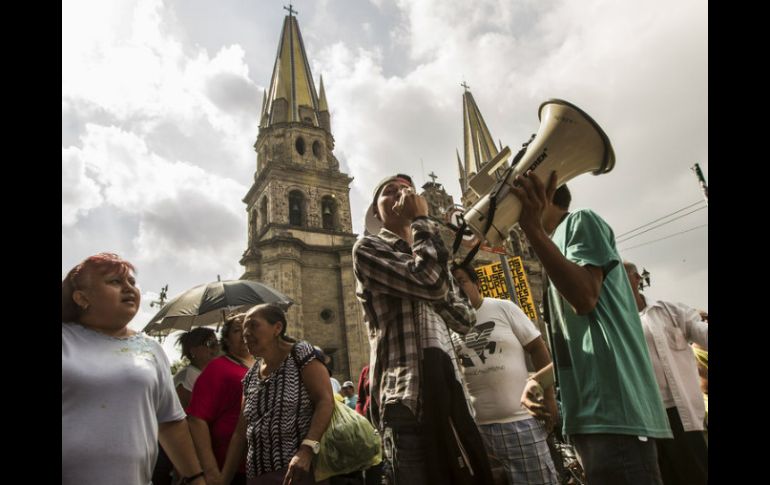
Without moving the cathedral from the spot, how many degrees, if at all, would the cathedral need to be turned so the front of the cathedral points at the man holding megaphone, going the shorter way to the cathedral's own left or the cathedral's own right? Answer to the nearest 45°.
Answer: approximately 45° to the cathedral's own right

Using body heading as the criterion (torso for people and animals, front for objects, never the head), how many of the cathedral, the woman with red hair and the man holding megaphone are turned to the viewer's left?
1

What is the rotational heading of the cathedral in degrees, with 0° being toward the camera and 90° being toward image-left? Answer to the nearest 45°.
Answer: approximately 315°

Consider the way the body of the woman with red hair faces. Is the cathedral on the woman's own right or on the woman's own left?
on the woman's own left

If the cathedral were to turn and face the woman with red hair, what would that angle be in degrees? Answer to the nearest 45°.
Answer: approximately 45° to its right

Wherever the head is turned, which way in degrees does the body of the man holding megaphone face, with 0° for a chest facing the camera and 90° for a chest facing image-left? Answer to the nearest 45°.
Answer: approximately 90°

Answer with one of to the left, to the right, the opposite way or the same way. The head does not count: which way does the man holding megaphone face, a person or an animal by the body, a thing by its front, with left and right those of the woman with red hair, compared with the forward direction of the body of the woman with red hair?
the opposite way

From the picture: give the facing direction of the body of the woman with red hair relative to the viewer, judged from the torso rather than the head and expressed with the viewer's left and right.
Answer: facing the viewer and to the right of the viewer

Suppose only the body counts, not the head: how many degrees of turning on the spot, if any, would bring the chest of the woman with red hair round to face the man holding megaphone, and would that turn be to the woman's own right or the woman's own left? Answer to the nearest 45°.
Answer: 0° — they already face them
